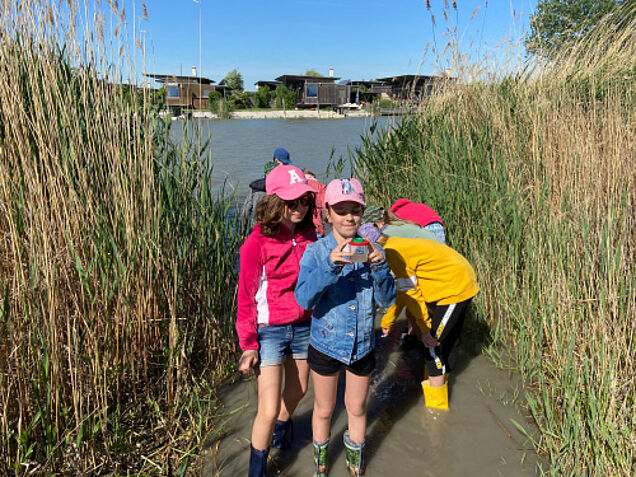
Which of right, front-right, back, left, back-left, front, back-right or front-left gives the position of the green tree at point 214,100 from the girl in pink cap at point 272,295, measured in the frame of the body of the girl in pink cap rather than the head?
back-left

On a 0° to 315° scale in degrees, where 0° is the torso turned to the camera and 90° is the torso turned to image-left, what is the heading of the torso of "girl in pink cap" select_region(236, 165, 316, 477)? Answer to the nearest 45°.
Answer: approximately 315°

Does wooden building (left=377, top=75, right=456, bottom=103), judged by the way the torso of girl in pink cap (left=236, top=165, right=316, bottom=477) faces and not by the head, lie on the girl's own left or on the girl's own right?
on the girl's own left
